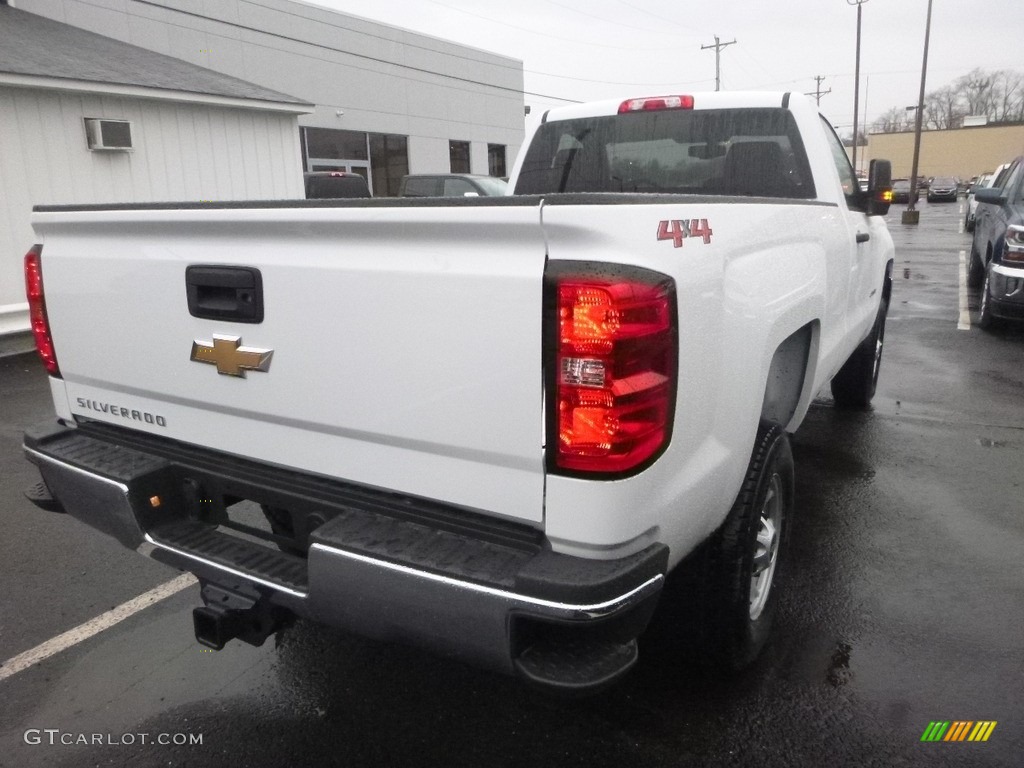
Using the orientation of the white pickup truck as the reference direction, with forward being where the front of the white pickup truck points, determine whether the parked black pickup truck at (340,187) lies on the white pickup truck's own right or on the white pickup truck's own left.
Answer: on the white pickup truck's own left

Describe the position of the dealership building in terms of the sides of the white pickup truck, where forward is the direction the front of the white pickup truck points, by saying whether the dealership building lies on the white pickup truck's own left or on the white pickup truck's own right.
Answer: on the white pickup truck's own left

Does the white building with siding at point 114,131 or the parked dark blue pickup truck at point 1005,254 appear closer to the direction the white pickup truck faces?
the parked dark blue pickup truck

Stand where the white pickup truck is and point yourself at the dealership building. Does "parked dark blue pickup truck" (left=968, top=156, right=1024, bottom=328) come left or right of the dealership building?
right

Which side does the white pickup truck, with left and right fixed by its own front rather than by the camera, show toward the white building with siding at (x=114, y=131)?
left

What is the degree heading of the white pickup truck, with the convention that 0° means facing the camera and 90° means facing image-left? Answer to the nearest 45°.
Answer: approximately 225°
